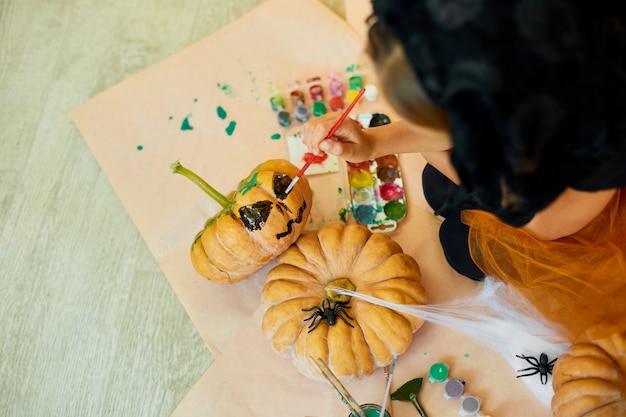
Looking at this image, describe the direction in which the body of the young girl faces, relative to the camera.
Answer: to the viewer's left

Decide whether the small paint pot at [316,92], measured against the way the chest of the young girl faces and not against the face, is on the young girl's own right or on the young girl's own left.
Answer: on the young girl's own right

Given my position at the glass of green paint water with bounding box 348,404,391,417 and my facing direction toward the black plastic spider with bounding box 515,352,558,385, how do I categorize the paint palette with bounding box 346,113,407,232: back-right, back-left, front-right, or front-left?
front-left
